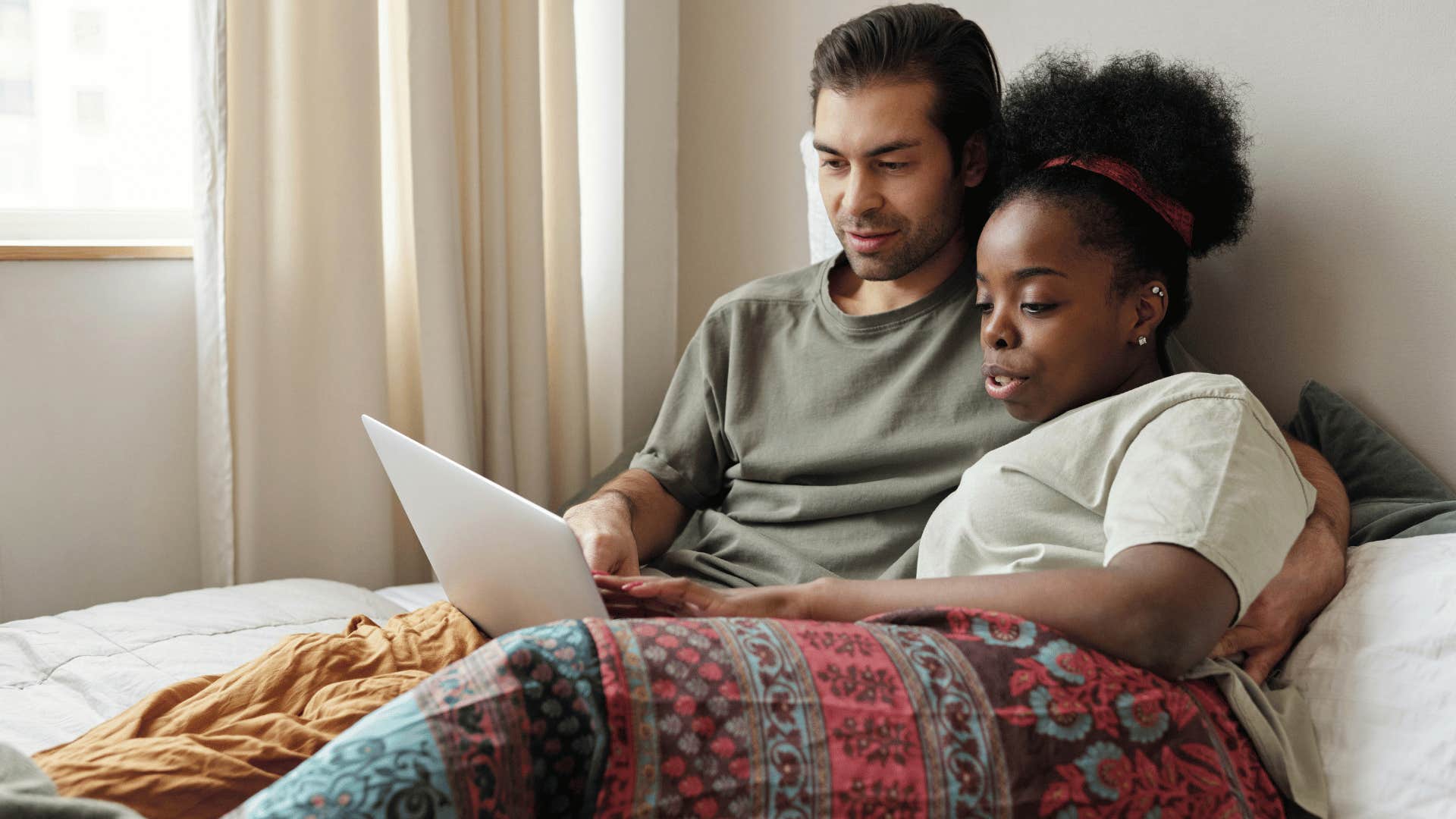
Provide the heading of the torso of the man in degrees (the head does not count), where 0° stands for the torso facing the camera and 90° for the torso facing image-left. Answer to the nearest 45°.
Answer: approximately 45°

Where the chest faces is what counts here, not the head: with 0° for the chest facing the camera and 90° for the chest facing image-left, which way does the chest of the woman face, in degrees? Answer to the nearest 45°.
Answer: approximately 90°

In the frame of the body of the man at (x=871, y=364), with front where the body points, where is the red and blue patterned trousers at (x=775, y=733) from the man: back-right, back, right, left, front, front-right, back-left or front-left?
front-left

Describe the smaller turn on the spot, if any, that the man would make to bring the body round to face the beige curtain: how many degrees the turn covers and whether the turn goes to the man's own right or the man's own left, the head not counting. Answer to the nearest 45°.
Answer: approximately 90° to the man's own right

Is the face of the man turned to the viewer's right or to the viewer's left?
to the viewer's left

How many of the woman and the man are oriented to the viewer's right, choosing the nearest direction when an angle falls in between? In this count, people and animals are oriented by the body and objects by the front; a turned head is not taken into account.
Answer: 0
